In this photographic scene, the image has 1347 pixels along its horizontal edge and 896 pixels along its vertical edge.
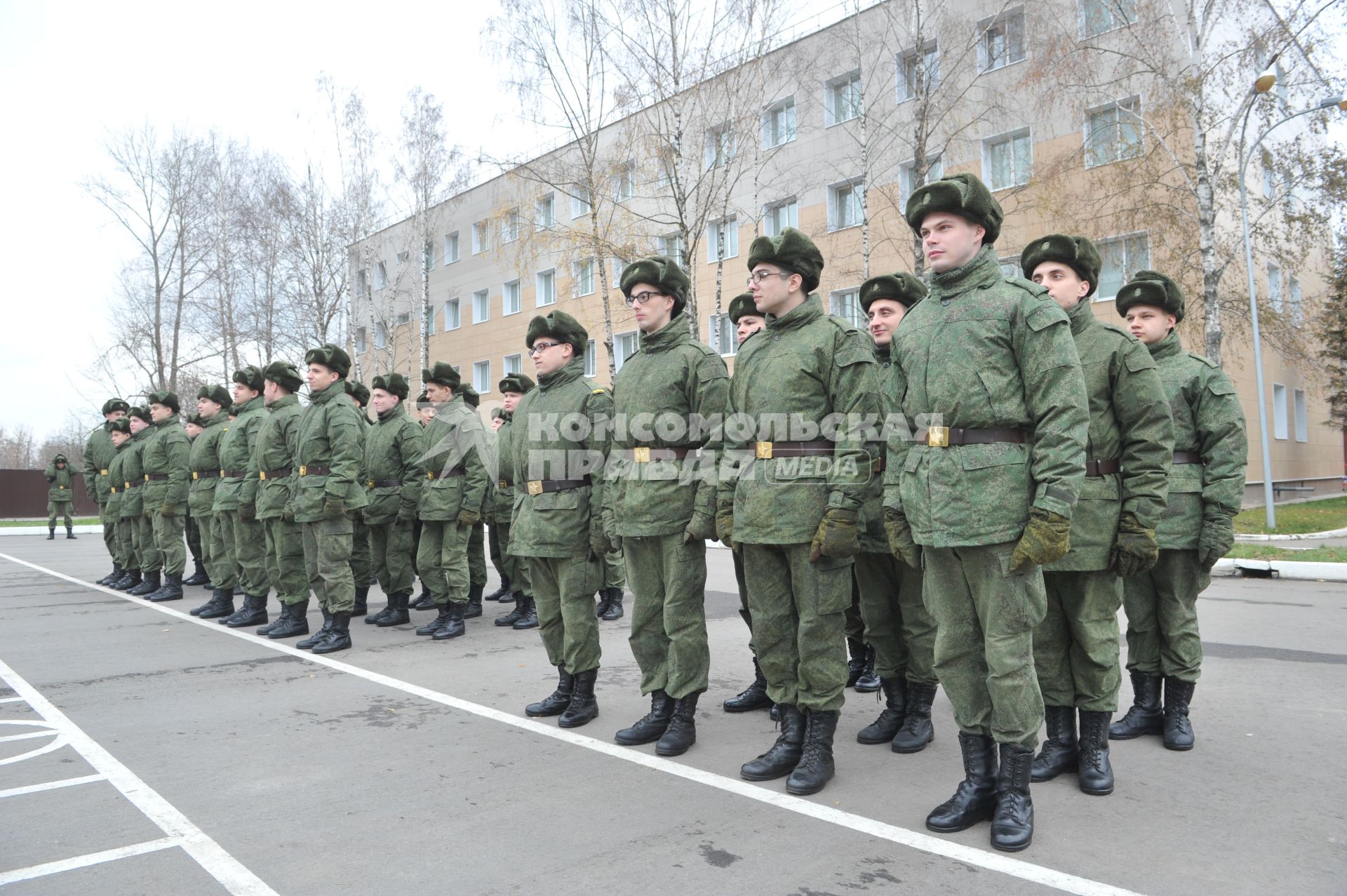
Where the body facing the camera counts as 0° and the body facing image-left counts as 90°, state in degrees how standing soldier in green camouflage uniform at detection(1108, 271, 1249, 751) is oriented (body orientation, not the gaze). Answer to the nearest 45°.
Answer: approximately 45°
